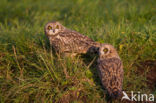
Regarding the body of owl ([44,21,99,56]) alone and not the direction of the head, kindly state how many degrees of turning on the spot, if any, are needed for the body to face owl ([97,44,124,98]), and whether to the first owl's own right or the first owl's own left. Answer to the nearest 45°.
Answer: approximately 135° to the first owl's own left

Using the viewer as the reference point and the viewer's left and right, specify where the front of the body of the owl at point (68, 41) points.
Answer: facing to the left of the viewer
